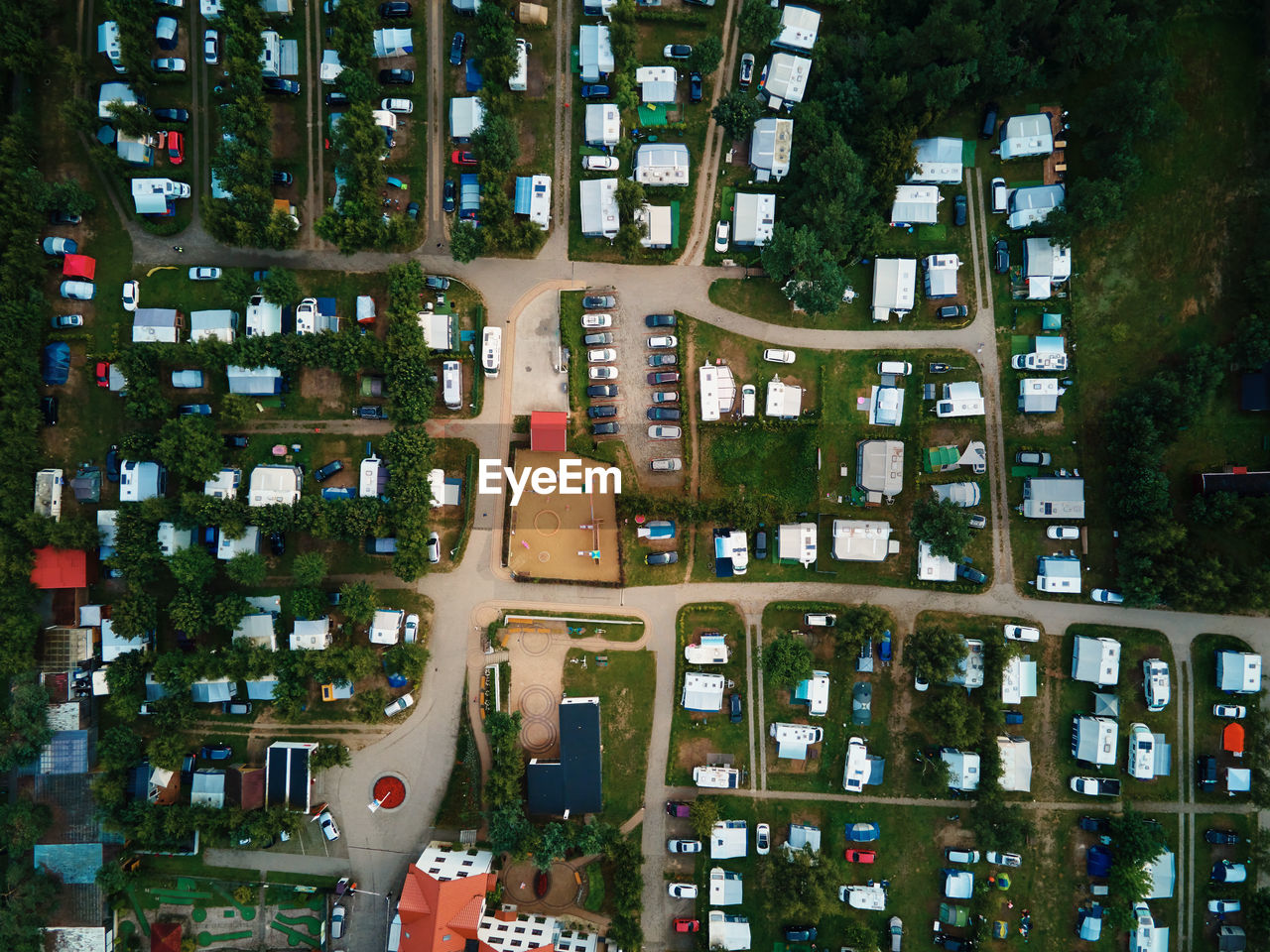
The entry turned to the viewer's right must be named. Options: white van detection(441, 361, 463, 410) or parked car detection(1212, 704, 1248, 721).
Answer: the parked car

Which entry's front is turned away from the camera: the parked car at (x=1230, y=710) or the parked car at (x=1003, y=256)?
the parked car at (x=1003, y=256)

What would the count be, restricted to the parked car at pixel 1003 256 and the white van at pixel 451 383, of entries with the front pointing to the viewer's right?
0

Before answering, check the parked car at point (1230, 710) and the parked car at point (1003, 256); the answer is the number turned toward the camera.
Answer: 0

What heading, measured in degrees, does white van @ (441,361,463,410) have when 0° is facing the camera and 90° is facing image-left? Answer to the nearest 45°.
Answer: approximately 0°
